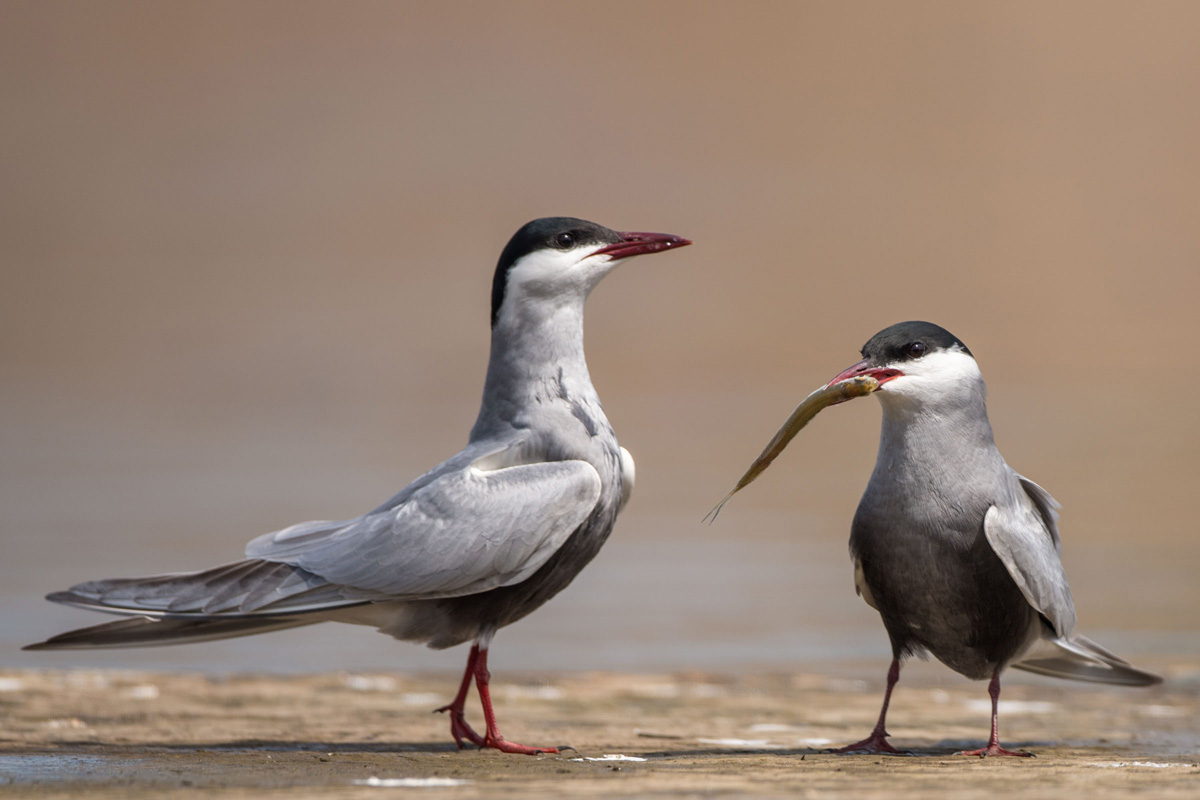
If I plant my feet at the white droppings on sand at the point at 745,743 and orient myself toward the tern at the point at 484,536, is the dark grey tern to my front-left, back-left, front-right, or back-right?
back-left

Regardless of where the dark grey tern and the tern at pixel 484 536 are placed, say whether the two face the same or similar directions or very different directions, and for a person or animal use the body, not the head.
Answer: very different directions

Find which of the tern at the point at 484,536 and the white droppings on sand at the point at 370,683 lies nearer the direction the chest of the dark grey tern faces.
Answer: the tern

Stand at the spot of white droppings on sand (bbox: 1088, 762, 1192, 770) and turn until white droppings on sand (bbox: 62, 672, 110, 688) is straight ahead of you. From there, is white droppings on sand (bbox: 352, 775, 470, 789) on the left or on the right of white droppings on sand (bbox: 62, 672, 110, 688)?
left

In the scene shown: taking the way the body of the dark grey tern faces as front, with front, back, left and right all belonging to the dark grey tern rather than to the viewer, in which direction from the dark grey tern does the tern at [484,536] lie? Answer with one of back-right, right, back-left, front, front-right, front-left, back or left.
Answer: front-right

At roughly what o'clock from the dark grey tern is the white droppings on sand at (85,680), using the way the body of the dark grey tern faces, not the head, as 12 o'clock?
The white droppings on sand is roughly at 2 o'clock from the dark grey tern.

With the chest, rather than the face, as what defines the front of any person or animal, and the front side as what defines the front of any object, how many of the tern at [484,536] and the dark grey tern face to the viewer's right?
1

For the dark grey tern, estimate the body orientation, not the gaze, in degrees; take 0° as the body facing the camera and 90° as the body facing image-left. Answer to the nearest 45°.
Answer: approximately 45°

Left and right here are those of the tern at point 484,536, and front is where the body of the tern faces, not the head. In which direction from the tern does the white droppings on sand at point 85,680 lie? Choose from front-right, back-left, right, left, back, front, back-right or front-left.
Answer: back-left

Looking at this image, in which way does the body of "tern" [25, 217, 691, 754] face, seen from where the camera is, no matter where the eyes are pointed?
to the viewer's right

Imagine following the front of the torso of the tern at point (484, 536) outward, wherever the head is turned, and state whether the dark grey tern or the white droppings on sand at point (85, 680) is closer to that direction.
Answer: the dark grey tern
